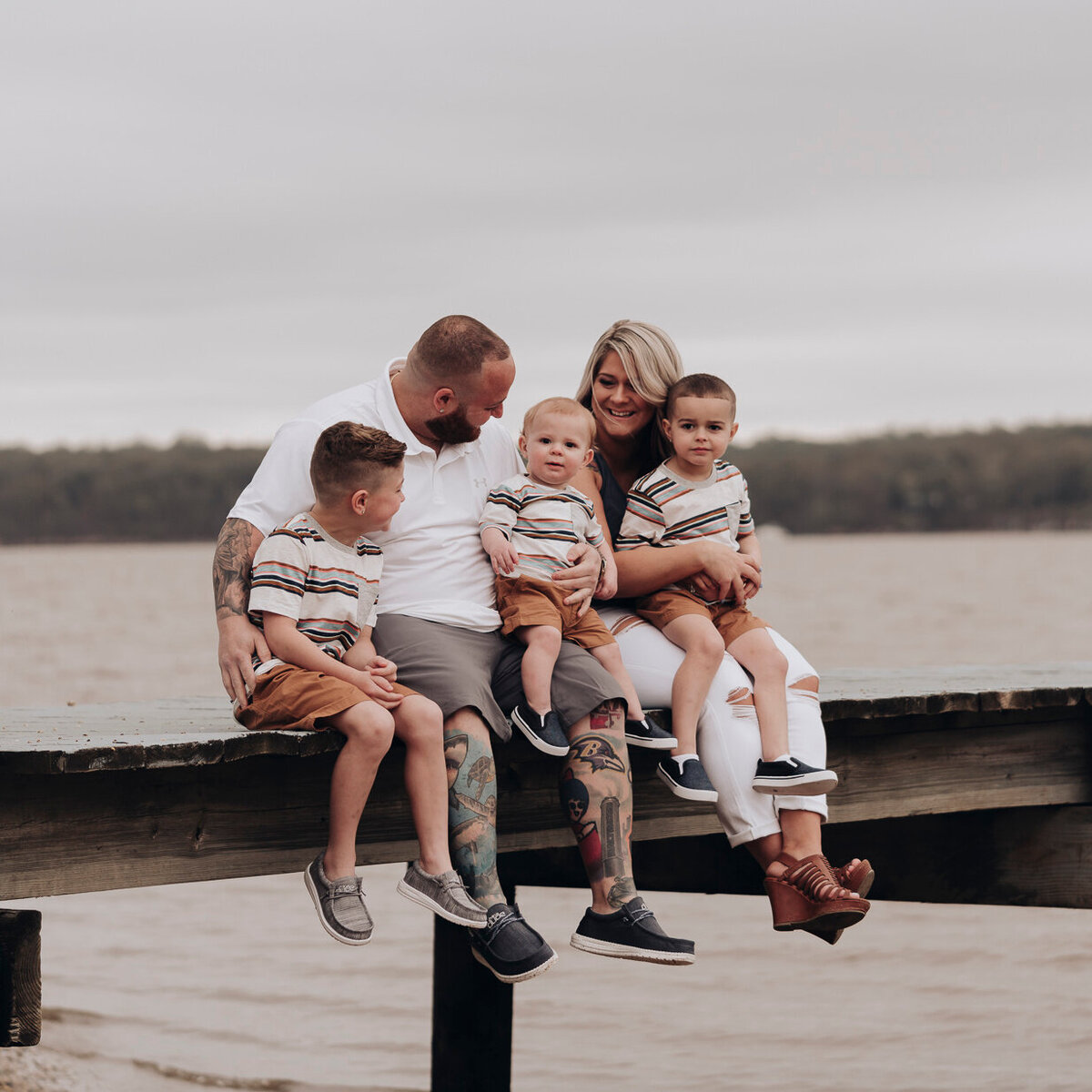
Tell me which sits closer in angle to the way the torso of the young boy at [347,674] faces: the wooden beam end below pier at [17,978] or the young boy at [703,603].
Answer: the young boy

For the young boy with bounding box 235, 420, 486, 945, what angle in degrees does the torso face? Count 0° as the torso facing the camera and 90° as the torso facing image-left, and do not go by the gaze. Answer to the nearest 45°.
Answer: approximately 315°

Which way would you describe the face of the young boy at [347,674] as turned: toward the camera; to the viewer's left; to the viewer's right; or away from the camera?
to the viewer's right

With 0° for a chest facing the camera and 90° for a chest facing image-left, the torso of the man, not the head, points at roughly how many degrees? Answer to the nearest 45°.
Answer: approximately 315°
